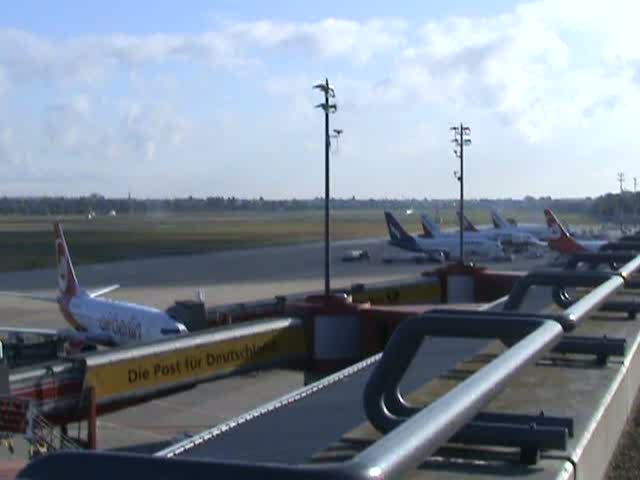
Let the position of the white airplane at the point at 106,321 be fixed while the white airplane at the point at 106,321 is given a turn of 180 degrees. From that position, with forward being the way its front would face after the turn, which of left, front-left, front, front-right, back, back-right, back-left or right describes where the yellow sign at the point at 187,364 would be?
back-left

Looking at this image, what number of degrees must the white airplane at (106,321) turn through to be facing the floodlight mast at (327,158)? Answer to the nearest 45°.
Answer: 0° — it already faces it

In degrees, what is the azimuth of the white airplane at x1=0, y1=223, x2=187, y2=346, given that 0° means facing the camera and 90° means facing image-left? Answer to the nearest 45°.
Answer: approximately 315°
